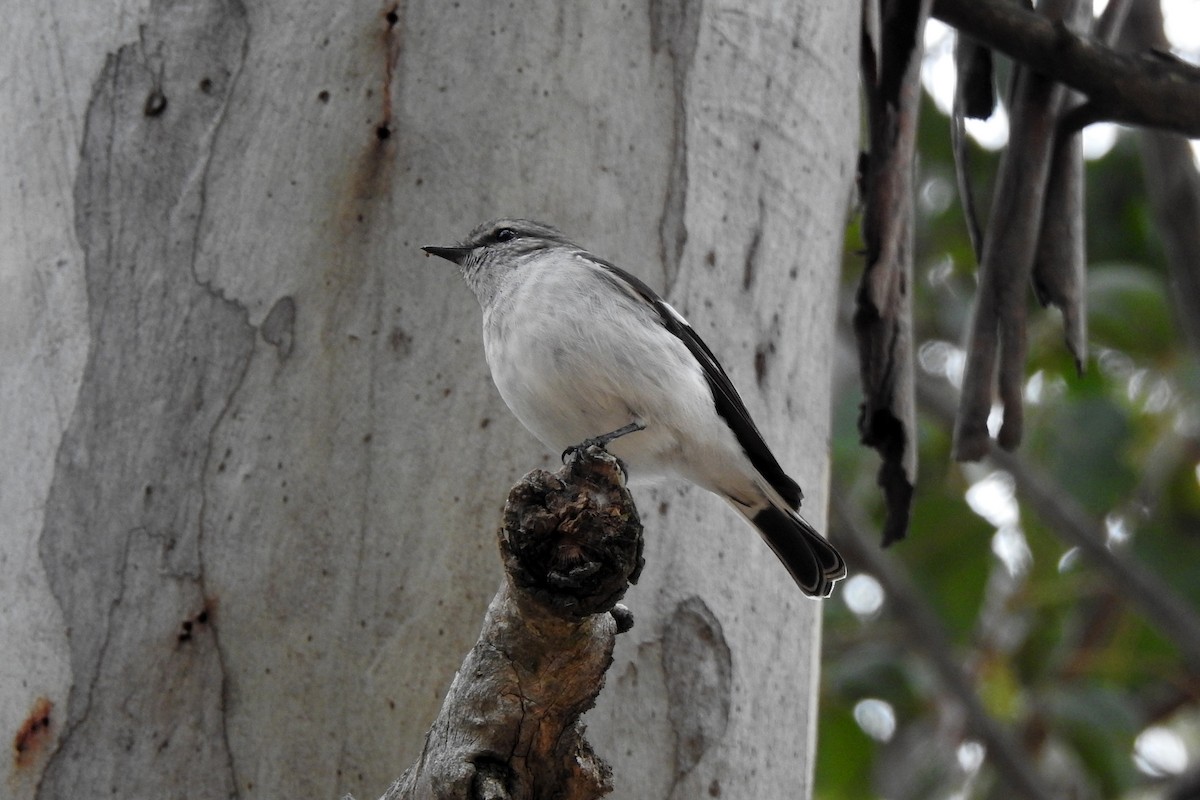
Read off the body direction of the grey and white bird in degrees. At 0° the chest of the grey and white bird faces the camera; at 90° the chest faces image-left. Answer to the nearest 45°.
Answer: approximately 90°

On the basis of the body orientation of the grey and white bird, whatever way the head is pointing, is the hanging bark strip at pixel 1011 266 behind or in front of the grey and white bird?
behind

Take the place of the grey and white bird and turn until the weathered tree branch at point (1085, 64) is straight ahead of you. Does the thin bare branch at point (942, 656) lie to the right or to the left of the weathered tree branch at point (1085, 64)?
left

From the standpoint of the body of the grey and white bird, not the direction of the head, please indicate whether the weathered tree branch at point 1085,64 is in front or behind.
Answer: behind
